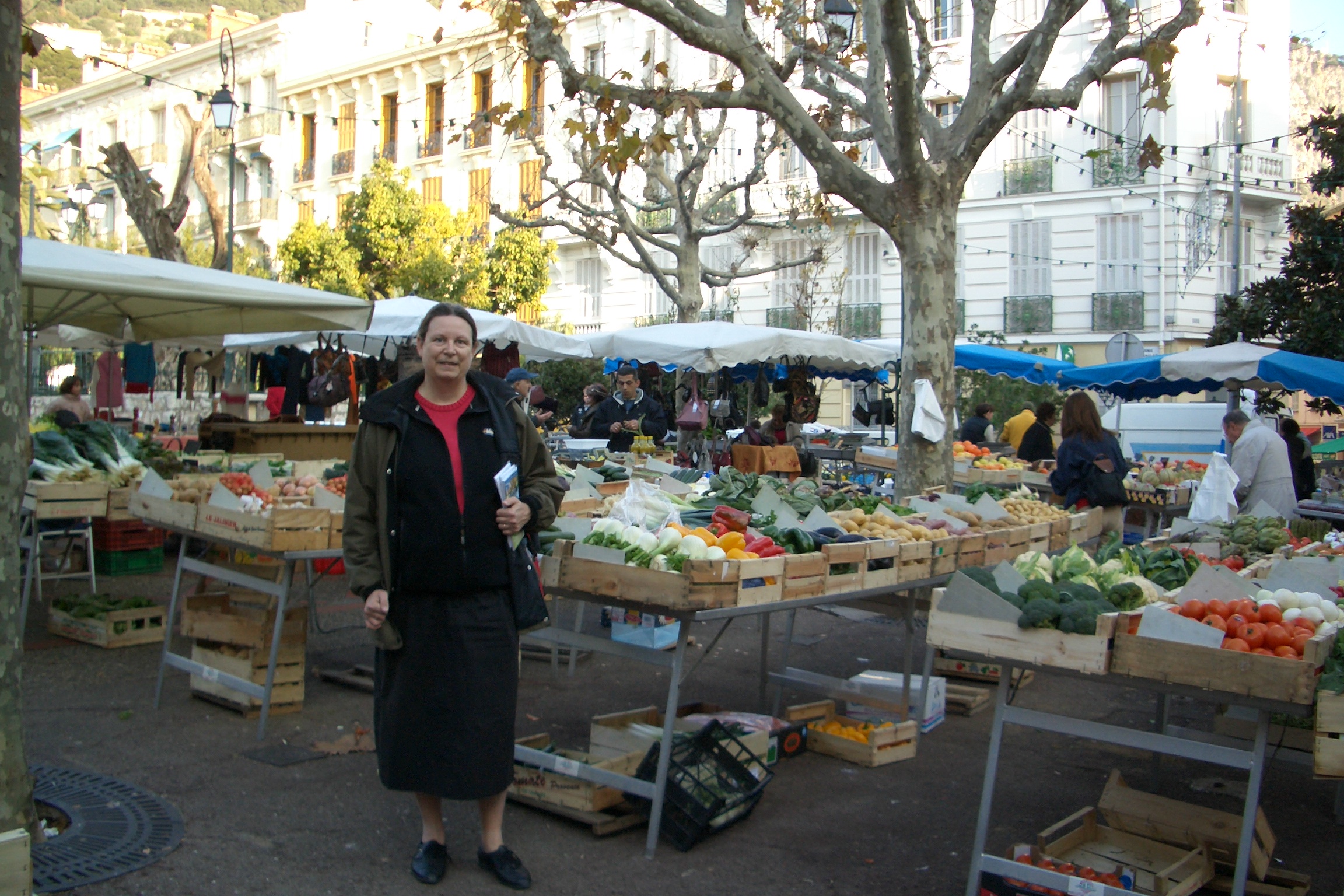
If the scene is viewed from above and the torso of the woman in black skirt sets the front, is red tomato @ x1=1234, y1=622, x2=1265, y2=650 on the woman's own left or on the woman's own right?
on the woman's own left

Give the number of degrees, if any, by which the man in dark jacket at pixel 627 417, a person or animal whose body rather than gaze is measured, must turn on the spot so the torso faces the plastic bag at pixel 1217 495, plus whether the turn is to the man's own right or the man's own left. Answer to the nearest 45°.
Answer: approximately 45° to the man's own left

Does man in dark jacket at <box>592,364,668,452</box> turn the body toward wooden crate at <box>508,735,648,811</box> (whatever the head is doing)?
yes

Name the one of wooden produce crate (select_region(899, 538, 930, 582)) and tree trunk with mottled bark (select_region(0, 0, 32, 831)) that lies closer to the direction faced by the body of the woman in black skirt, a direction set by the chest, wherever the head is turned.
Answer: the tree trunk with mottled bark

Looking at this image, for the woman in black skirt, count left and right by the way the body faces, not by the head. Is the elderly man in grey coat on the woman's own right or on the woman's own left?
on the woman's own left

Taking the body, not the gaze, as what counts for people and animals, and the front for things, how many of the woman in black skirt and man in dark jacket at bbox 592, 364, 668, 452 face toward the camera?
2

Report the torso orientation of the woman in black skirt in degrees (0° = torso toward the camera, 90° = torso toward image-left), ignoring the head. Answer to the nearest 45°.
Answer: approximately 0°

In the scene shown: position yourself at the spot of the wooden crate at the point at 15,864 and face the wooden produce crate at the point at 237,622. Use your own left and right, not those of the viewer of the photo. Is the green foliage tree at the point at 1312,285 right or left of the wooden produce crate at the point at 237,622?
right

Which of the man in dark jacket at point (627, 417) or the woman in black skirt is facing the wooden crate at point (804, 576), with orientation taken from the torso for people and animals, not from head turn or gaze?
the man in dark jacket

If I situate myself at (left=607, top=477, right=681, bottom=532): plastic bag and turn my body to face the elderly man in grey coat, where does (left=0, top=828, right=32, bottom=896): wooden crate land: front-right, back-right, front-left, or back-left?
back-right
